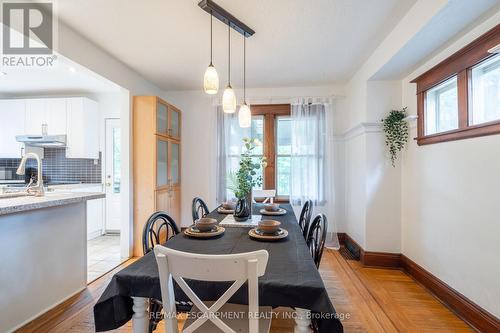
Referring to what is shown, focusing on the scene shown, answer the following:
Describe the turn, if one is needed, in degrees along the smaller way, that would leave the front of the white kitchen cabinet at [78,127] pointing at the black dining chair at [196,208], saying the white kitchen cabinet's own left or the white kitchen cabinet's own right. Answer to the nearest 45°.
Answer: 0° — it already faces it

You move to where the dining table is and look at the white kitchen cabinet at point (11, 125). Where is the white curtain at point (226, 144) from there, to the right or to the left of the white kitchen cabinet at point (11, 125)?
right
